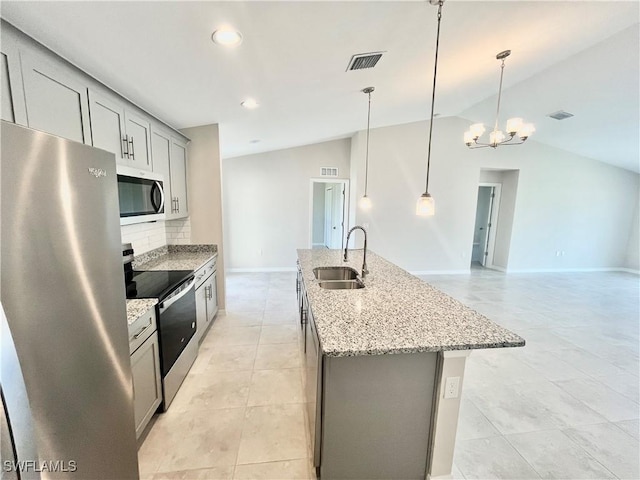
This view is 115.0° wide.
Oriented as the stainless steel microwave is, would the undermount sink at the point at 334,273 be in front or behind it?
in front

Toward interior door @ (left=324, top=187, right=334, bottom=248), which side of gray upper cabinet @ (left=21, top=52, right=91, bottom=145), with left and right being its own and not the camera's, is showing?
left

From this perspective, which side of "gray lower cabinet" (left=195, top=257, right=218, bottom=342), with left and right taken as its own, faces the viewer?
right

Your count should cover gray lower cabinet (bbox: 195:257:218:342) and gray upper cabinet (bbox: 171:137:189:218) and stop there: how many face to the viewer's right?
2

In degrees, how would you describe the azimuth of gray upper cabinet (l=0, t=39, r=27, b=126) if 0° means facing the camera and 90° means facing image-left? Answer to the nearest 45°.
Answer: approximately 315°

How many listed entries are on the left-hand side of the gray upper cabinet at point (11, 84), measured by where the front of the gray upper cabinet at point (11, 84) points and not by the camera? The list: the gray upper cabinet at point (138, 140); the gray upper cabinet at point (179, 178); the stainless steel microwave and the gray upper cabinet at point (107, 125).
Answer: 4

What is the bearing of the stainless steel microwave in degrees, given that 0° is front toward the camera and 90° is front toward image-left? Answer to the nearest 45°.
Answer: approximately 315°

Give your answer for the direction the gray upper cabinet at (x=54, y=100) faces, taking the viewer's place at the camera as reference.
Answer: facing the viewer and to the right of the viewer

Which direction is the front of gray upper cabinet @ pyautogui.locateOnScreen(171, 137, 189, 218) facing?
to the viewer's right
